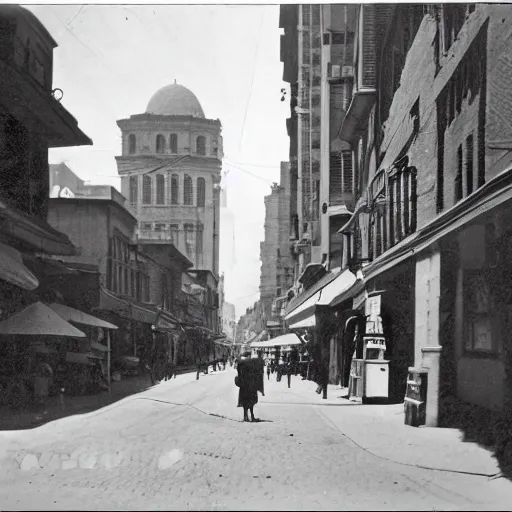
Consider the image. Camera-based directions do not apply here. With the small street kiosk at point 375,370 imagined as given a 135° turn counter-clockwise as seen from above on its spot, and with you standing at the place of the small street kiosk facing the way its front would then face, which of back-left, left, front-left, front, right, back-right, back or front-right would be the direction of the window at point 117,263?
back-left

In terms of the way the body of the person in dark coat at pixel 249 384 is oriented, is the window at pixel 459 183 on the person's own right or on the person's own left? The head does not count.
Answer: on the person's own right

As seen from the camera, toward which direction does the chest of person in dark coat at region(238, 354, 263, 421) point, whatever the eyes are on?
away from the camera

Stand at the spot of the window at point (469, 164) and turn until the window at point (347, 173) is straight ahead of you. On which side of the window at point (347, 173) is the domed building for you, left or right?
left

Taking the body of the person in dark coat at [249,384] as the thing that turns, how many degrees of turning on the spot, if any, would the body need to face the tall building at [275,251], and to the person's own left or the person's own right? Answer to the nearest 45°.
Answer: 0° — they already face it

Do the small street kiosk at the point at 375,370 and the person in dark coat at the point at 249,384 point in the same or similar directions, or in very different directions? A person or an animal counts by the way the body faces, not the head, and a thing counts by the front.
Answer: very different directions
